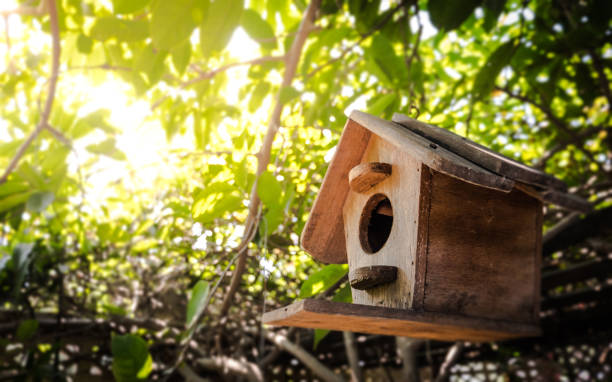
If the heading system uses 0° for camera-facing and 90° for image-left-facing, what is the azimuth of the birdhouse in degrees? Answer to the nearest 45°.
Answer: approximately 45°

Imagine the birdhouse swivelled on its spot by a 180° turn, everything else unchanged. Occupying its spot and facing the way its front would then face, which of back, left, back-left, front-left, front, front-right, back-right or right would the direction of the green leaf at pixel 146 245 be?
left

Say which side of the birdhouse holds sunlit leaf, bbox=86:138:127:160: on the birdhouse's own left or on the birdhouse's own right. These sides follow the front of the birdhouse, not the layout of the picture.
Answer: on the birdhouse's own right

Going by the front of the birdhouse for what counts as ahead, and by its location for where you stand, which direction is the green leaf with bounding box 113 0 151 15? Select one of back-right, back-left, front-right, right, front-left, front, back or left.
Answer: front-right

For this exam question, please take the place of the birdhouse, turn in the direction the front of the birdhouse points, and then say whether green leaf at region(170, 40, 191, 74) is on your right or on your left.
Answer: on your right

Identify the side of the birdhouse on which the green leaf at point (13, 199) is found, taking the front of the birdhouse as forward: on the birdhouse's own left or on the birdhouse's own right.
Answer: on the birdhouse's own right
